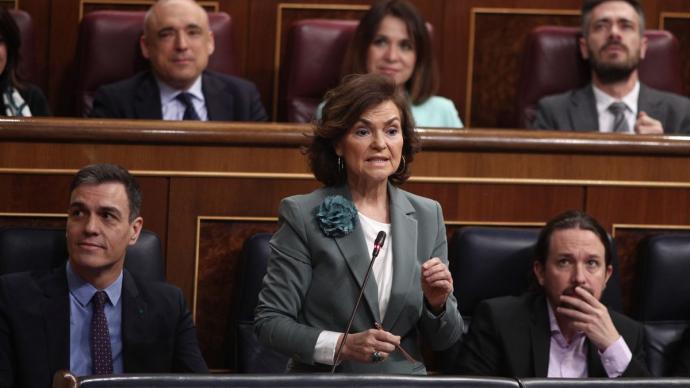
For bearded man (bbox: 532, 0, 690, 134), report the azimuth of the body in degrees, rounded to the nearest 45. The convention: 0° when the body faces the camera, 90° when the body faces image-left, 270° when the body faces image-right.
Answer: approximately 0°
